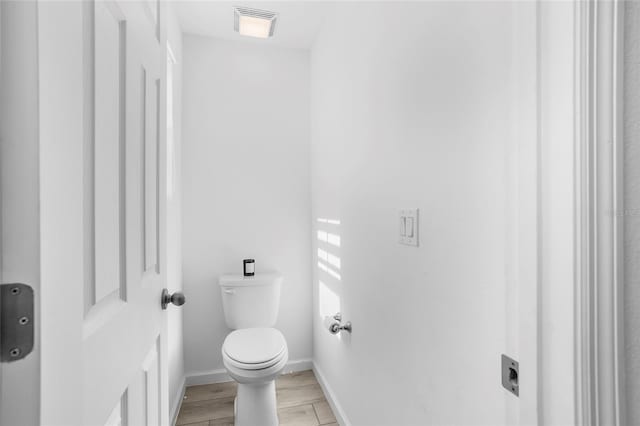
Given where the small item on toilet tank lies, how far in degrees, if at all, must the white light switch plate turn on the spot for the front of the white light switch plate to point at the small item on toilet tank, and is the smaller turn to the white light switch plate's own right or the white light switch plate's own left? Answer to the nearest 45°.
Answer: approximately 90° to the white light switch plate's own right

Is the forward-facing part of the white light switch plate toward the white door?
yes

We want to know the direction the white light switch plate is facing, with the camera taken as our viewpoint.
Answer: facing the viewer and to the left of the viewer

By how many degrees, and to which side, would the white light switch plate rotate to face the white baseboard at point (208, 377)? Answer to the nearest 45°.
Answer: approximately 90° to its right

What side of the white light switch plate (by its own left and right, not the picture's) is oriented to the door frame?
left
